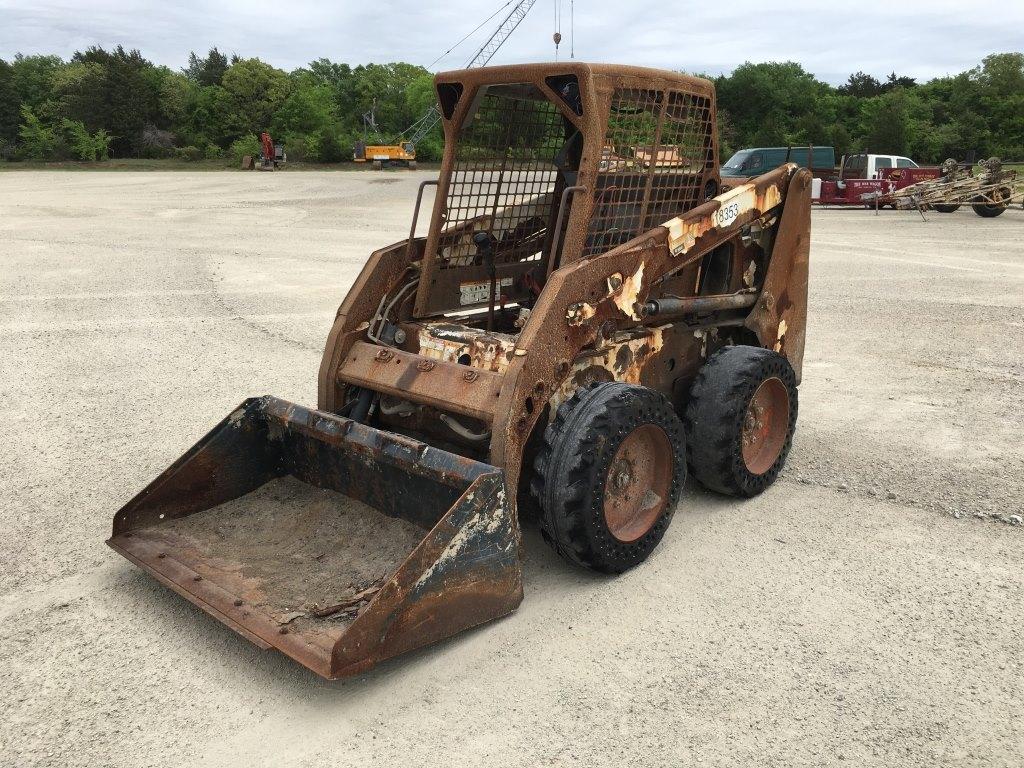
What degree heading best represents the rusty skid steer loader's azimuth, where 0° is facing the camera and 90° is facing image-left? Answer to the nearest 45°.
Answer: approximately 45°

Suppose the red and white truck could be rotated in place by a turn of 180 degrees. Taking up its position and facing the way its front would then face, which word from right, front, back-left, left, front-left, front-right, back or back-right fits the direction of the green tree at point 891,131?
right

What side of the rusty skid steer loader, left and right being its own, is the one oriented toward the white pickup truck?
back

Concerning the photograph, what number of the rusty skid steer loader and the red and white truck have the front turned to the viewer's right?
1

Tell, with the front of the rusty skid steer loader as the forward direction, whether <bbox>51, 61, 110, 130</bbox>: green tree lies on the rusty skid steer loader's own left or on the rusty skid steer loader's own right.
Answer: on the rusty skid steer loader's own right

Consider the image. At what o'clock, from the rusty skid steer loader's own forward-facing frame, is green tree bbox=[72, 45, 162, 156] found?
The green tree is roughly at 4 o'clock from the rusty skid steer loader.

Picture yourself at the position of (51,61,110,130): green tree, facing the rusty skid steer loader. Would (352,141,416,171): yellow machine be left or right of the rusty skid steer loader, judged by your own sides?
left

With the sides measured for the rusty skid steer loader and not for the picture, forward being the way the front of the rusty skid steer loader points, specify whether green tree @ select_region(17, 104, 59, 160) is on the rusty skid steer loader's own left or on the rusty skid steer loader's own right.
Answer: on the rusty skid steer loader's own right

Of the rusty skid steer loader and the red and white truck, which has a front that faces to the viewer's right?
the red and white truck

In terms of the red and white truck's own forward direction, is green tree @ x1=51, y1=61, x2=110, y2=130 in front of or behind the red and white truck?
behind

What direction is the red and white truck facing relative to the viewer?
to the viewer's right
